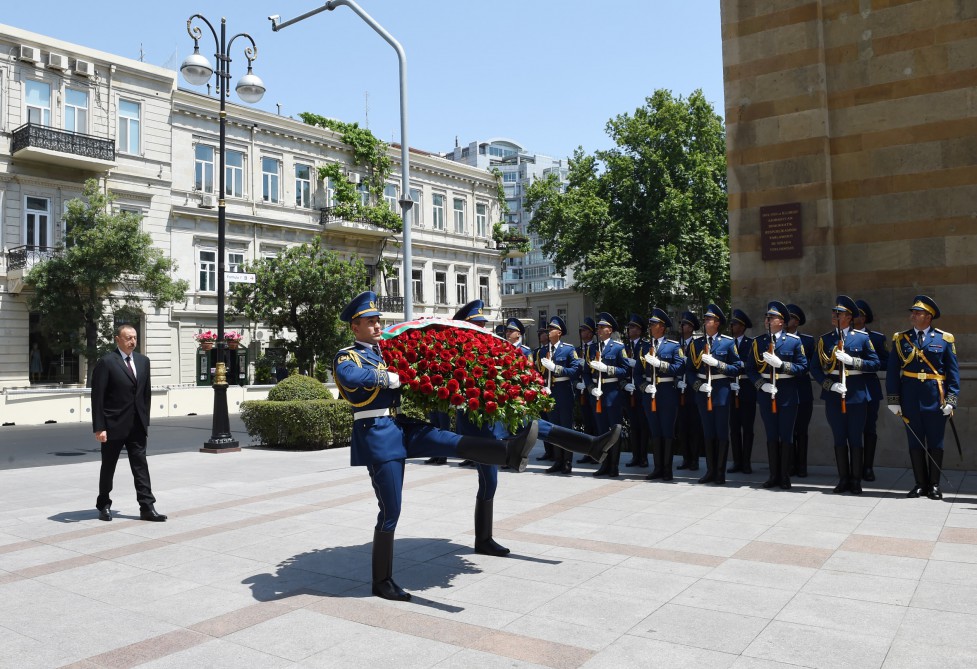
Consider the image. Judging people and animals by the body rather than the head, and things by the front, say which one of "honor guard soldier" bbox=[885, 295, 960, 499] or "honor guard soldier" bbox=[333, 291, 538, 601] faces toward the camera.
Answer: "honor guard soldier" bbox=[885, 295, 960, 499]

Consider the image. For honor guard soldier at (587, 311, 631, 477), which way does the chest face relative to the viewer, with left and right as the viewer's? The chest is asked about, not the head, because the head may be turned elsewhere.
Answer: facing the viewer and to the left of the viewer

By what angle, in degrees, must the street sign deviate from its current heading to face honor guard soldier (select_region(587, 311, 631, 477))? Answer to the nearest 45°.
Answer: approximately 45° to its left

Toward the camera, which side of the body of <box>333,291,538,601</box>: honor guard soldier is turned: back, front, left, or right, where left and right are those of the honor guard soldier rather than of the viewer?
right

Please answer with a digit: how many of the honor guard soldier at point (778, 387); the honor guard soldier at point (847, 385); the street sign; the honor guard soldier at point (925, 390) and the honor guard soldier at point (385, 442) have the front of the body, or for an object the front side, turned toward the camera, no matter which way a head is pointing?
4

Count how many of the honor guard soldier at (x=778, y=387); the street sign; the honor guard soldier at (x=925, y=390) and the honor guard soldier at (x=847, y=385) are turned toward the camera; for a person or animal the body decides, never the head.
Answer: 4

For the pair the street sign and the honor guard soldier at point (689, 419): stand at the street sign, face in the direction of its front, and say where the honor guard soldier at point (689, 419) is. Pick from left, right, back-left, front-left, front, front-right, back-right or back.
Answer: front-left

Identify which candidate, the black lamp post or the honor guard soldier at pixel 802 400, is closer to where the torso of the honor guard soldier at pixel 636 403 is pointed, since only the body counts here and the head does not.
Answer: the black lamp post

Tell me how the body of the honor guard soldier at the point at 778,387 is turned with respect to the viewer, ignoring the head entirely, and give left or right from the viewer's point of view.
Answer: facing the viewer

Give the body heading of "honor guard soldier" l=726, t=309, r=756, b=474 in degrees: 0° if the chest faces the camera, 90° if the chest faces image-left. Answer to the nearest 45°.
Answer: approximately 45°

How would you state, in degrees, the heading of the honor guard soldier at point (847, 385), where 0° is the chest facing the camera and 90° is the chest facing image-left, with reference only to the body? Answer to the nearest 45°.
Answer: approximately 0°

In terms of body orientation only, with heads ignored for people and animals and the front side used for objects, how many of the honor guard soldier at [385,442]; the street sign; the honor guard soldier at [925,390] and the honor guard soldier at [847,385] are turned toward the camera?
3

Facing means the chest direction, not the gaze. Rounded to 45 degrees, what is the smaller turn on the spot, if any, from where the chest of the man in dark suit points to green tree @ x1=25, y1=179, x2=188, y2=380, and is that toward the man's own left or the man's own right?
approximately 135° to the man's own left

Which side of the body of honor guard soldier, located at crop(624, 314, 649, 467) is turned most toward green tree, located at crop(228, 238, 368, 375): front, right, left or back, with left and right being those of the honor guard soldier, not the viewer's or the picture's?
right

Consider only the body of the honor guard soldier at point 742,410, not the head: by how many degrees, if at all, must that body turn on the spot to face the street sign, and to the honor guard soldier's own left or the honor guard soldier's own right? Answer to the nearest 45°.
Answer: approximately 45° to the honor guard soldier's own right

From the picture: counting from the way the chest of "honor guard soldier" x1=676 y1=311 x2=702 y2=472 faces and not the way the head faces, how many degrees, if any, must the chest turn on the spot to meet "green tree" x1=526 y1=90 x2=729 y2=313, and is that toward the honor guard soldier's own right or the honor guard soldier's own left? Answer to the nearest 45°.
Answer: approximately 135° to the honor guard soldier's own right

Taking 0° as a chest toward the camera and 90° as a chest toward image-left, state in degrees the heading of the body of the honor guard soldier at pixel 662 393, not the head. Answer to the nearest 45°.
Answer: approximately 45°
